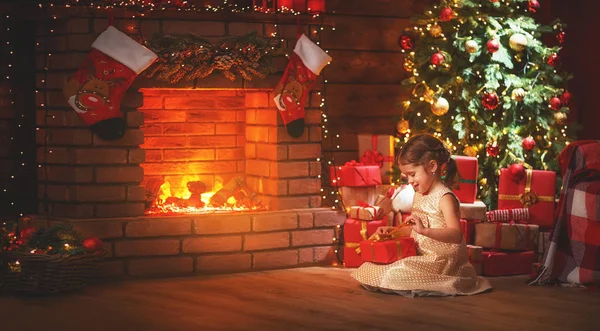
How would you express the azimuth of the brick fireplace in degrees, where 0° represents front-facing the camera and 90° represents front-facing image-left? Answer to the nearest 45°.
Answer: approximately 315°

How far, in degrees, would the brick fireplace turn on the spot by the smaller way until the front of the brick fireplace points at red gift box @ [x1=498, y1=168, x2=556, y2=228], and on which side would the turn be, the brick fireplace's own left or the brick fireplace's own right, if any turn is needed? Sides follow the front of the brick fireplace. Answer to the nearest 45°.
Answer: approximately 45° to the brick fireplace's own left

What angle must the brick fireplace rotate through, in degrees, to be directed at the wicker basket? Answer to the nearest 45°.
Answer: approximately 90° to its right

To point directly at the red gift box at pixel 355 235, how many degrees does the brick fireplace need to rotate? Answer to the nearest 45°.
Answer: approximately 45° to its left

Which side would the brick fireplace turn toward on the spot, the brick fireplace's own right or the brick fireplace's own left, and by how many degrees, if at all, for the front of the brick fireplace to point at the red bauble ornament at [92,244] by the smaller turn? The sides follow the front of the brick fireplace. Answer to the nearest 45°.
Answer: approximately 90° to the brick fireplace's own right
